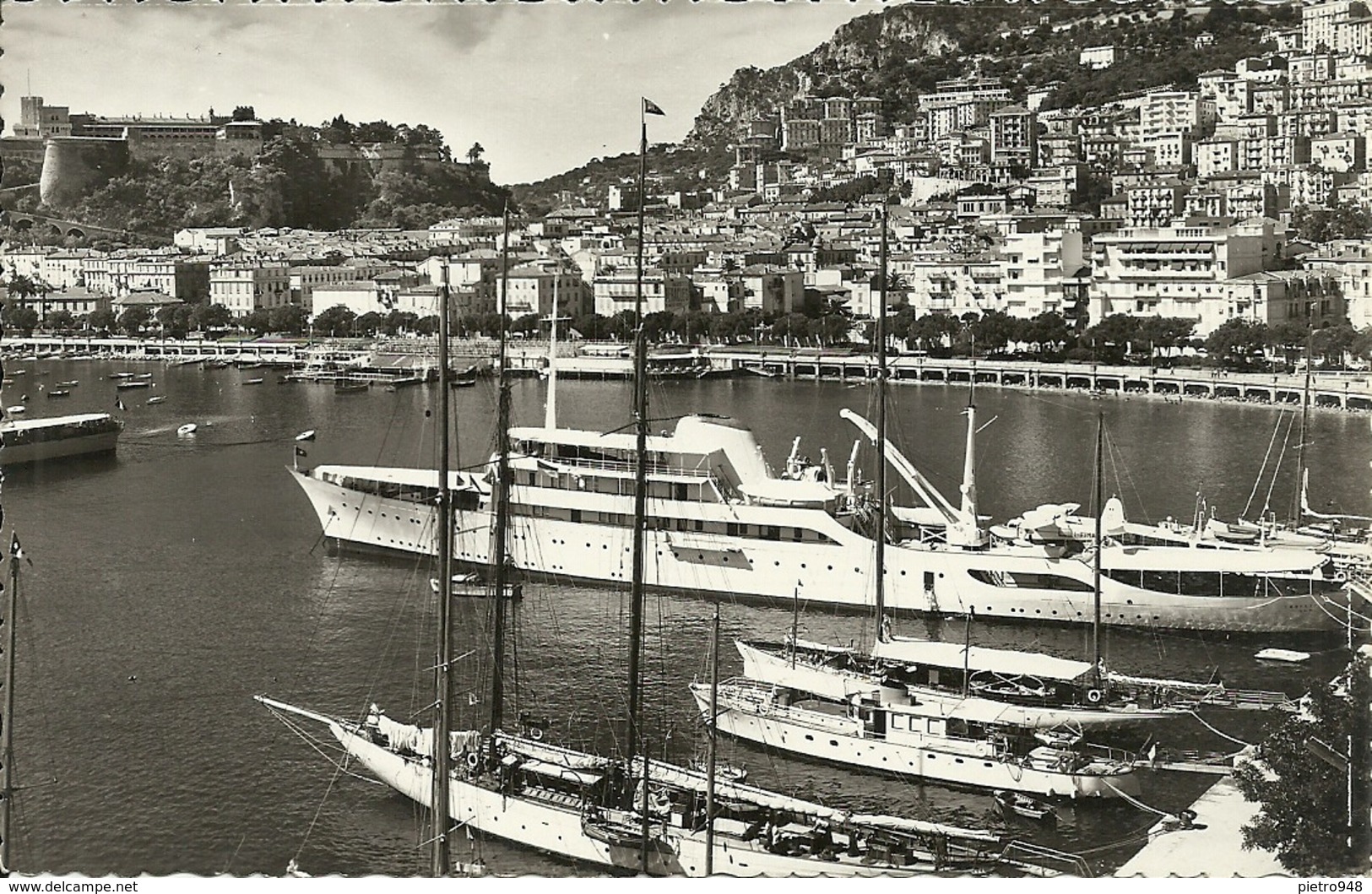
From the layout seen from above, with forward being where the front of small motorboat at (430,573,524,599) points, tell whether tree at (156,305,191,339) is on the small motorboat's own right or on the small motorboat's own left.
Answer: on the small motorboat's own right

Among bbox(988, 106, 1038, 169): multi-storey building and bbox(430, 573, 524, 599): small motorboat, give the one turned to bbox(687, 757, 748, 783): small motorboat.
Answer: the multi-storey building

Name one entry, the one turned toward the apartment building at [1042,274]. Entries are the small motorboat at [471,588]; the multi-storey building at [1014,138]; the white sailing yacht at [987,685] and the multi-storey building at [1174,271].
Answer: the multi-storey building at [1014,138]

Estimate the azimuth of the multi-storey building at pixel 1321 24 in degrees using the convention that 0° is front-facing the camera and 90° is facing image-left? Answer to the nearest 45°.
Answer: approximately 45°

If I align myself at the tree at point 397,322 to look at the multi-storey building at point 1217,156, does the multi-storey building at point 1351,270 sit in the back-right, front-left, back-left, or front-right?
front-right

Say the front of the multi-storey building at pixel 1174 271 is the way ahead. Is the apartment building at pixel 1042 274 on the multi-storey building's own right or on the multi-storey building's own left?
on the multi-storey building's own right

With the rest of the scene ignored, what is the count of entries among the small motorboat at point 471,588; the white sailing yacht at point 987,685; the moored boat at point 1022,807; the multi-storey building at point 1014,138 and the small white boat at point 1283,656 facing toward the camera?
1

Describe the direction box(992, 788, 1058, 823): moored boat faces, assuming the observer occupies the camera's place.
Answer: facing to the left of the viewer

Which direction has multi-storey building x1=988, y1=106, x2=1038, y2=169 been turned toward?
toward the camera

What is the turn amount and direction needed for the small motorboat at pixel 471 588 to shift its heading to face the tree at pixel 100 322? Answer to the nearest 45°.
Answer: approximately 90° to its right

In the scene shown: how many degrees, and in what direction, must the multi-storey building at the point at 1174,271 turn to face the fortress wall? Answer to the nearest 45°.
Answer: approximately 90° to its right

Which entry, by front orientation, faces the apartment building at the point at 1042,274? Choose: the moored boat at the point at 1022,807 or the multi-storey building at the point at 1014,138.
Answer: the multi-storey building
